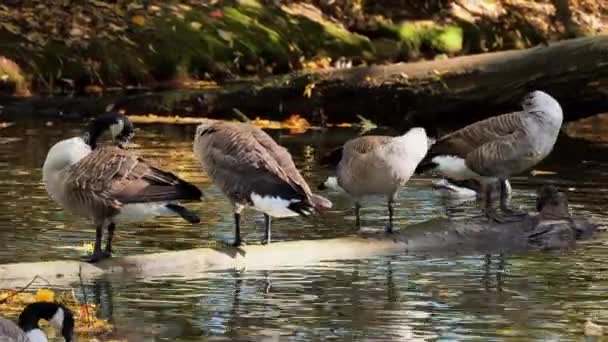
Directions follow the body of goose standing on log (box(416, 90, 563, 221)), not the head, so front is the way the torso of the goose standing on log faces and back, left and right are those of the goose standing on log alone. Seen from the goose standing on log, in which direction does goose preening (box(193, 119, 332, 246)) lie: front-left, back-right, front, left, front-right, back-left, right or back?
back-right

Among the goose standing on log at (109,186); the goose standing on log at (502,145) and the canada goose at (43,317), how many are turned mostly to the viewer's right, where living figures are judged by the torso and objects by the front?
2

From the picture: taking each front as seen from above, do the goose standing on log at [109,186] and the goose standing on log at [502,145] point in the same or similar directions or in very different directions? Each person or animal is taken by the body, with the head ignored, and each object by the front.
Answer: very different directions

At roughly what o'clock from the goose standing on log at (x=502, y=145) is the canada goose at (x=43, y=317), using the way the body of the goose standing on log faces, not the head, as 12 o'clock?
The canada goose is roughly at 4 o'clock from the goose standing on log.

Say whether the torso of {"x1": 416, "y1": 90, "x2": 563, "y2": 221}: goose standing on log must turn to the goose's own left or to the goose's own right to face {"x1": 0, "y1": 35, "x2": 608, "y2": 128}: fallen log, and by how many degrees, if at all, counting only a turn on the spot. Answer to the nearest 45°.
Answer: approximately 90° to the goose's own left

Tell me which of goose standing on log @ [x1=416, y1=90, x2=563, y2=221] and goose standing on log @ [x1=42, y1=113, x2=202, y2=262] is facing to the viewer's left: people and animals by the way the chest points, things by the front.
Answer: goose standing on log @ [x1=42, y1=113, x2=202, y2=262]

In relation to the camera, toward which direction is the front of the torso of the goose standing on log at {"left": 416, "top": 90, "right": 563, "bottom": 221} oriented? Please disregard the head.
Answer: to the viewer's right

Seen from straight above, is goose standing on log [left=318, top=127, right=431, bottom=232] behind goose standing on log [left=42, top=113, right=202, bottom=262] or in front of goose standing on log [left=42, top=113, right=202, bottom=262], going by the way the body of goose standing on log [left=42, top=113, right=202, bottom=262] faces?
behind

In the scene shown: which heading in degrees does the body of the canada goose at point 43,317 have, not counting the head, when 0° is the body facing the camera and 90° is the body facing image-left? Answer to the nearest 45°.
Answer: approximately 270°

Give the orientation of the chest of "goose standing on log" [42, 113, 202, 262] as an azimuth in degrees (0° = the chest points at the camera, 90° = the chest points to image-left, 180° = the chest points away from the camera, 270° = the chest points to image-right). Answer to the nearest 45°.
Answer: approximately 90°

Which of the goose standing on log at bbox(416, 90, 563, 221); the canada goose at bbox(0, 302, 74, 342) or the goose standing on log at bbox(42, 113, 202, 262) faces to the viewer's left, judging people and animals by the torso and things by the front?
the goose standing on log at bbox(42, 113, 202, 262)
